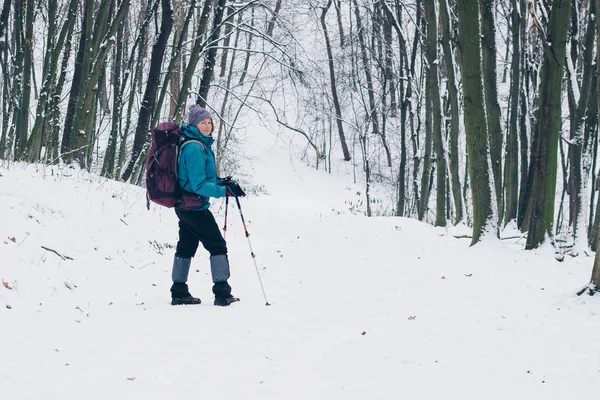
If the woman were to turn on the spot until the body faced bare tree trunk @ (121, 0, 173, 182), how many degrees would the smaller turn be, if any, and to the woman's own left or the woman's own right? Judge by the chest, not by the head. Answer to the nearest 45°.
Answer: approximately 90° to the woman's own left

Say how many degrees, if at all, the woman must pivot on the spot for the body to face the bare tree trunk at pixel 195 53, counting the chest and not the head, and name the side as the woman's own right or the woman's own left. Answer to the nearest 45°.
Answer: approximately 90° to the woman's own left

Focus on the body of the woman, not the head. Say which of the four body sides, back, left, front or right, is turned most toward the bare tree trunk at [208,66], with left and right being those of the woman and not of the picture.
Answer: left

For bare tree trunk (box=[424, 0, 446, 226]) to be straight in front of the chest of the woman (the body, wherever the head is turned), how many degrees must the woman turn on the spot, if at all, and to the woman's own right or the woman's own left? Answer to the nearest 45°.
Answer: approximately 45° to the woman's own left

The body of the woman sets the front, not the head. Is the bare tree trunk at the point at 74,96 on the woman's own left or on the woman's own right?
on the woman's own left

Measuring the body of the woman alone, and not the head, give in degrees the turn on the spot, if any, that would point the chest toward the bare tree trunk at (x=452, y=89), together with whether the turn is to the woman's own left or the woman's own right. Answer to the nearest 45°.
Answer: approximately 45° to the woman's own left

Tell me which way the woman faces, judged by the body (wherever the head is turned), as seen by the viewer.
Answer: to the viewer's right

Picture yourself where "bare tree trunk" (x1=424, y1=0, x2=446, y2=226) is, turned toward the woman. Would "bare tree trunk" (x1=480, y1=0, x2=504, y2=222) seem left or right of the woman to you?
left

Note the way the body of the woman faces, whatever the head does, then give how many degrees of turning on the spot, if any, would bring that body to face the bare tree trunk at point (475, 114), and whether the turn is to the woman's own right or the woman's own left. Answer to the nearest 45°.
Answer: approximately 45° to the woman's own left
